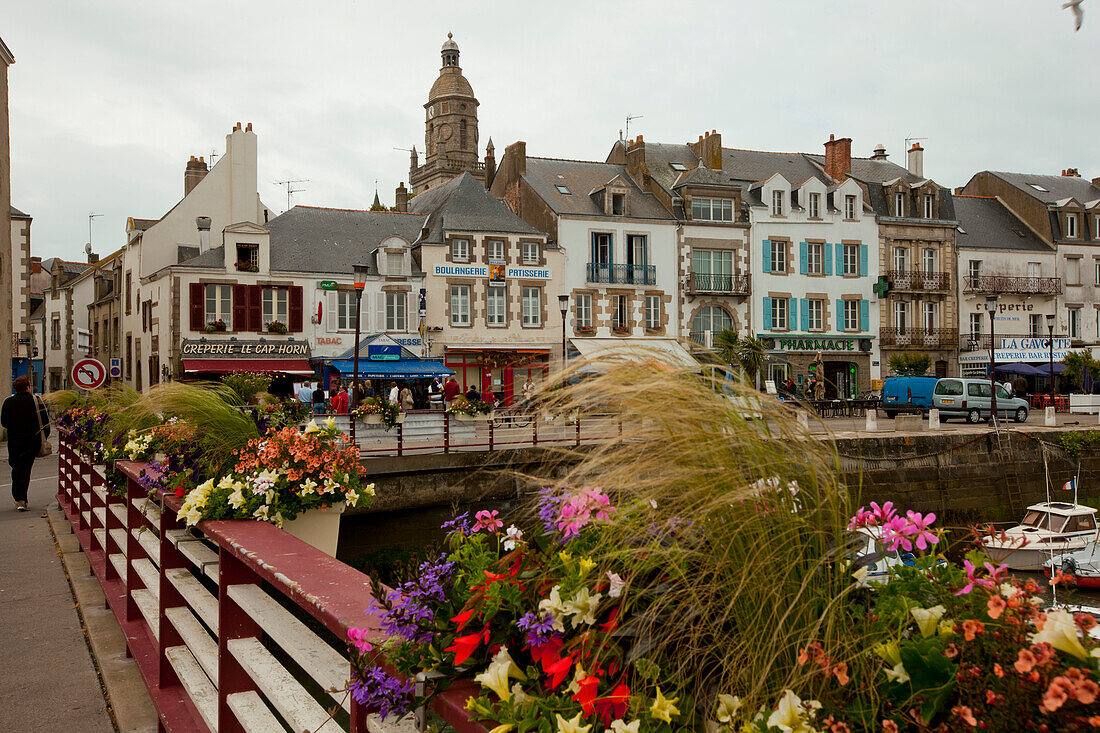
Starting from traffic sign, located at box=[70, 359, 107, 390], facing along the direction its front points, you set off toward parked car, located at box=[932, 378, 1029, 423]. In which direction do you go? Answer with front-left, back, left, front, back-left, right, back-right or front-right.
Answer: left

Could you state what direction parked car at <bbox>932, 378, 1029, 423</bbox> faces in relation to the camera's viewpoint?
facing away from the viewer and to the right of the viewer

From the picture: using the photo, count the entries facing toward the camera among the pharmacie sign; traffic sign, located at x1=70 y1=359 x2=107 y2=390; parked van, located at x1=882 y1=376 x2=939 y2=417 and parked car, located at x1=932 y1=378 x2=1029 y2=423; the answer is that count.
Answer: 2

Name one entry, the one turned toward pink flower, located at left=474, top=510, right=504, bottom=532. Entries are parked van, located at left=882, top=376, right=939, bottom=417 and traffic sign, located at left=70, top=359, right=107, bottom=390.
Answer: the traffic sign

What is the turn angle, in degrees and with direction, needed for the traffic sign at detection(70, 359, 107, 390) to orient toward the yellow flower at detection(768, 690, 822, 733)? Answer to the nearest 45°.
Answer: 0° — it already faces it

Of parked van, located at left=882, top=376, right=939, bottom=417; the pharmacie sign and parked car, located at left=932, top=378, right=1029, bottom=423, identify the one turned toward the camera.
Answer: the pharmacie sign

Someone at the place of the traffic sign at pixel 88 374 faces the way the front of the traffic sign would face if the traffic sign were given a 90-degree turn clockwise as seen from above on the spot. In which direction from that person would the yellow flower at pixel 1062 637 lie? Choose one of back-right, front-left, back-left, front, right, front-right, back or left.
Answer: left

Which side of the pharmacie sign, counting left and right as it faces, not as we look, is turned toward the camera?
front

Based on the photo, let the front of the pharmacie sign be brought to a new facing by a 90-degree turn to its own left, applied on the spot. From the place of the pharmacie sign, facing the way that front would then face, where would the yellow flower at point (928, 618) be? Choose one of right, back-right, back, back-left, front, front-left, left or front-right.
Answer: right

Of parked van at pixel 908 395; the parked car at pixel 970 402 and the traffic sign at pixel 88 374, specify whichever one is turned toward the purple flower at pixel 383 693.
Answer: the traffic sign

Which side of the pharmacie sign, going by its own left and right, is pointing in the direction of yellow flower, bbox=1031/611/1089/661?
front

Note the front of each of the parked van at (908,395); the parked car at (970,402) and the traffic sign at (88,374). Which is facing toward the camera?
the traffic sign

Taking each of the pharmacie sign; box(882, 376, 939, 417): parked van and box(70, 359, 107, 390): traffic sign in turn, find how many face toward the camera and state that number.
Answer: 2

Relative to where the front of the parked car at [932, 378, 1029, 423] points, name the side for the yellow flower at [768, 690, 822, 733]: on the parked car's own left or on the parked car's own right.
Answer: on the parked car's own right

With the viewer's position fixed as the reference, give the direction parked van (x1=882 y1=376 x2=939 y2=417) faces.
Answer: facing away from the viewer and to the right of the viewer

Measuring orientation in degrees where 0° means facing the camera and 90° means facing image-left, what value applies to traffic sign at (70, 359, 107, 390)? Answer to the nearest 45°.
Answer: approximately 0°

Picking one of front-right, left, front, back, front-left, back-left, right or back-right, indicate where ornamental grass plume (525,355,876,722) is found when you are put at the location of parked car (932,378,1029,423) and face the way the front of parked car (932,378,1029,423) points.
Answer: back-right

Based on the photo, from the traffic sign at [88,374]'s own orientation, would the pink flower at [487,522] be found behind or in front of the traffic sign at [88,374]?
in front

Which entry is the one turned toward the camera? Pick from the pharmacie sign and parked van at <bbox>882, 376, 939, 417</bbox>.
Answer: the pharmacie sign

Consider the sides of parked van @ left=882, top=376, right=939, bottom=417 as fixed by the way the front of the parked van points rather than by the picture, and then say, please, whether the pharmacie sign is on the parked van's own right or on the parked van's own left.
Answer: on the parked van's own left

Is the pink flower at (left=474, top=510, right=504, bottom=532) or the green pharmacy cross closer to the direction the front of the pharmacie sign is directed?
the pink flower
